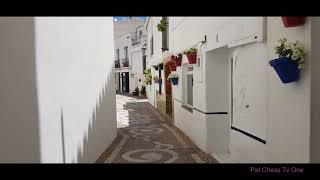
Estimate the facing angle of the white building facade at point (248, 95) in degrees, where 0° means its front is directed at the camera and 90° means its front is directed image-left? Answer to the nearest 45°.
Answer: approximately 90°
